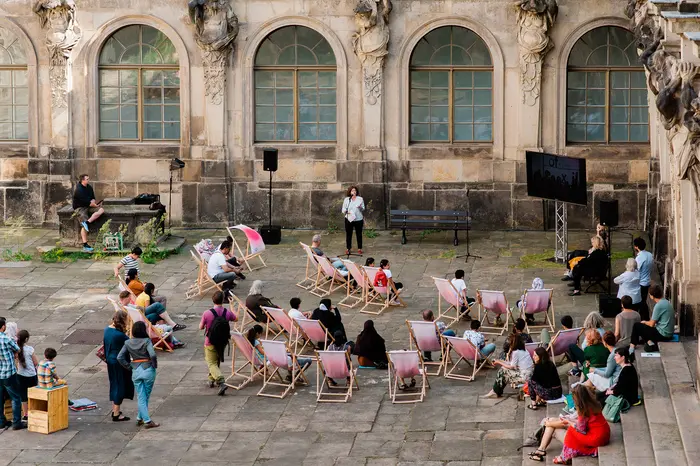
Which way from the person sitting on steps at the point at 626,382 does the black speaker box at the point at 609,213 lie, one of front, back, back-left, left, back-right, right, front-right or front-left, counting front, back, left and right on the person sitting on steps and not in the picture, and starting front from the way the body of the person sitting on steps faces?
right

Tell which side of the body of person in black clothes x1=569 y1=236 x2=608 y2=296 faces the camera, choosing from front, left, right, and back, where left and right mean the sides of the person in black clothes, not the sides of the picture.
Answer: left

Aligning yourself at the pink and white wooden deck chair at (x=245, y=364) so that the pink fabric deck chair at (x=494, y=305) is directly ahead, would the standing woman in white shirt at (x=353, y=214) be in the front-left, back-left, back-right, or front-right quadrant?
front-left

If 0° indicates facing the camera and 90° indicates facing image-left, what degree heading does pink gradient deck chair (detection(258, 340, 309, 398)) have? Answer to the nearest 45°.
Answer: approximately 225°

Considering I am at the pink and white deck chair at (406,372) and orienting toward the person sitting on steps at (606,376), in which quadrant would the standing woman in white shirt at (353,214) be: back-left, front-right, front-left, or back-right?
back-left

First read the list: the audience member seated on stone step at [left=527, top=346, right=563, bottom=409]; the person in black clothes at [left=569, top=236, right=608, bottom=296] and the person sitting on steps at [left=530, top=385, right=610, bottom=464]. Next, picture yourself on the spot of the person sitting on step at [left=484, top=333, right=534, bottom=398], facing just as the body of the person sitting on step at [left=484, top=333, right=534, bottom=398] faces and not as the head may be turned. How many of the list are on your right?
1

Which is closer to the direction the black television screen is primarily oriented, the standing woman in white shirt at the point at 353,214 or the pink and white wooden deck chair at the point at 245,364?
the pink and white wooden deck chair

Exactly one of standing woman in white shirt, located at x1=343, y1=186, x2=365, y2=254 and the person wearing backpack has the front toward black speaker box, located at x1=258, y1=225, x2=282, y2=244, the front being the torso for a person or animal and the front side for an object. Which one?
the person wearing backpack

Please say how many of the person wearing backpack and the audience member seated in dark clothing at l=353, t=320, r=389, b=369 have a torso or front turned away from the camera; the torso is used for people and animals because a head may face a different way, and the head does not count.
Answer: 2

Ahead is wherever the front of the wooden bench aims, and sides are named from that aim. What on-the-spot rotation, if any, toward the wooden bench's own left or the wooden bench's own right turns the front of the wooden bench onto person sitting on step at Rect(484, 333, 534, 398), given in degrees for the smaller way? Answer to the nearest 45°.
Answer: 0° — it already faces them

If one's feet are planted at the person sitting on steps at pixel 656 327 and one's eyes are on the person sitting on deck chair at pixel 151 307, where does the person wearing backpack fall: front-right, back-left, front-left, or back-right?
front-left

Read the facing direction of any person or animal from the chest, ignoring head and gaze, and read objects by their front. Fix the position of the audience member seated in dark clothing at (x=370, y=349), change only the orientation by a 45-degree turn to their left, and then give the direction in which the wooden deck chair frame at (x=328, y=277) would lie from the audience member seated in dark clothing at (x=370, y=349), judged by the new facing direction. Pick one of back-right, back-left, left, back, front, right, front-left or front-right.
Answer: front-right

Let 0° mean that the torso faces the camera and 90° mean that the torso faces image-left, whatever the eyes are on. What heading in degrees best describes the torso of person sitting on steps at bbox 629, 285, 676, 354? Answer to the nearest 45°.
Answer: approximately 90°

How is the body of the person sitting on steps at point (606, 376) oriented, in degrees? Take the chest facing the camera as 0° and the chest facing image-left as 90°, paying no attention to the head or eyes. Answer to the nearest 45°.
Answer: approximately 90°

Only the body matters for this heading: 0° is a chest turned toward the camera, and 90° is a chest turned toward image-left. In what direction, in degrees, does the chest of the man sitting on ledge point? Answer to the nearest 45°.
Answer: approximately 315°

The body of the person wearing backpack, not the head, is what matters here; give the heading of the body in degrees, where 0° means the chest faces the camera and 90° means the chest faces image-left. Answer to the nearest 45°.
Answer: approximately 180°

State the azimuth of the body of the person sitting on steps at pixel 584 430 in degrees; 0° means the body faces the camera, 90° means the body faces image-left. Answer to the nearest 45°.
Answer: approximately 90°
